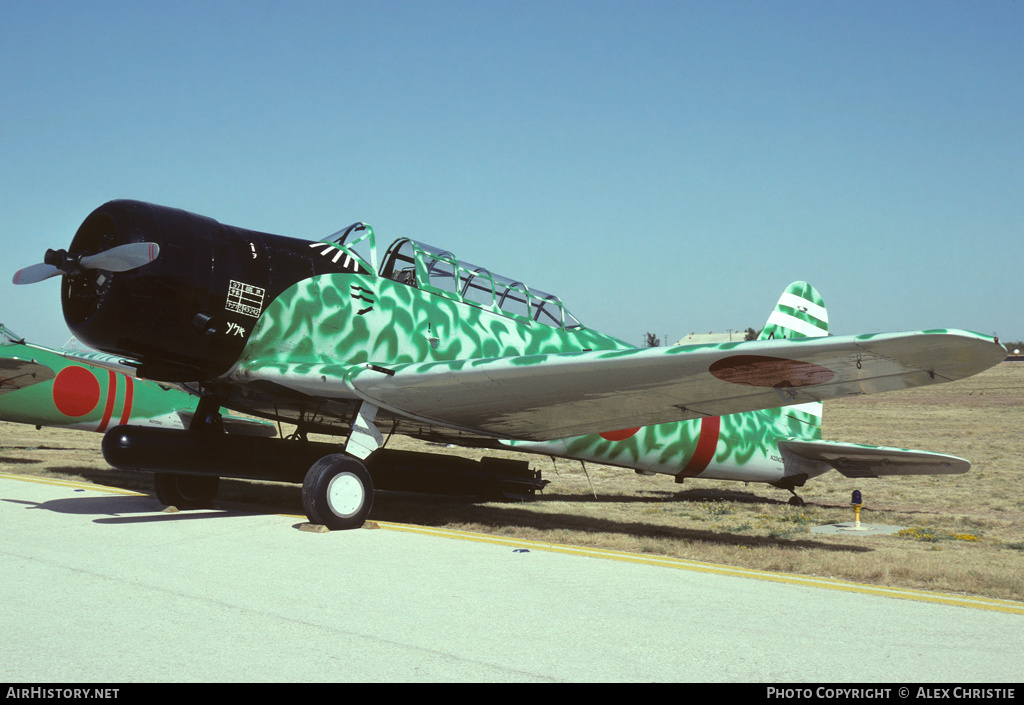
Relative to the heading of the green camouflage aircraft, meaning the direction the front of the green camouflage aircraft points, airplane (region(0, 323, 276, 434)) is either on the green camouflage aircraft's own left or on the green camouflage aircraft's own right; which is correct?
on the green camouflage aircraft's own right

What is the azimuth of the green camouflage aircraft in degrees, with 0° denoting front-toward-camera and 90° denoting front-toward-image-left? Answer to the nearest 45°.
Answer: approximately 45°

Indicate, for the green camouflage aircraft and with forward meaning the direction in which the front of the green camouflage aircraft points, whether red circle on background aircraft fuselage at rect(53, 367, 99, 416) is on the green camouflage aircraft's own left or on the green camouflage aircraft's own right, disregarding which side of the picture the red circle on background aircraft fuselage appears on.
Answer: on the green camouflage aircraft's own right
